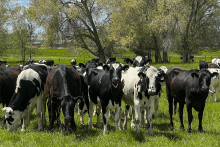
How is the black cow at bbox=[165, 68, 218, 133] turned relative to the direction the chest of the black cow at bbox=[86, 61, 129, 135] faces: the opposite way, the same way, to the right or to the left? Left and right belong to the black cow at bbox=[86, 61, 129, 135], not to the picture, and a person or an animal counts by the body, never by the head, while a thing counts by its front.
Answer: the same way

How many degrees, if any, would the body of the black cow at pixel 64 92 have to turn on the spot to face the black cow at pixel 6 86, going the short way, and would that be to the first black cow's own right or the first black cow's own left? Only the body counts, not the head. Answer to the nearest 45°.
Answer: approximately 135° to the first black cow's own right

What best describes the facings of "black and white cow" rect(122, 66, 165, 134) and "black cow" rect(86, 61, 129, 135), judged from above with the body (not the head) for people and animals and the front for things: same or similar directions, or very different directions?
same or similar directions

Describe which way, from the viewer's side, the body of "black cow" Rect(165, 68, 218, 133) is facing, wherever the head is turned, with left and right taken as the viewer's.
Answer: facing the viewer and to the right of the viewer

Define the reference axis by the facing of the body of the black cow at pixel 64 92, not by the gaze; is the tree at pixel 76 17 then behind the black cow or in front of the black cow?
behind

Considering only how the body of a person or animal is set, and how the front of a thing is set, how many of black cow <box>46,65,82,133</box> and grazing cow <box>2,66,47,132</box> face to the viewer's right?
0

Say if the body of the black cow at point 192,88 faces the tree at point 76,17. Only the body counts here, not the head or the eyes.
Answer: no

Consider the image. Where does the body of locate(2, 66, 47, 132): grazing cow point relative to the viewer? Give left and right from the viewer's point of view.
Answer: facing the viewer and to the left of the viewer

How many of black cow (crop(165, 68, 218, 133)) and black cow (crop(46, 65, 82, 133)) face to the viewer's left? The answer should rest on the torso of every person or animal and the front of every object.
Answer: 0

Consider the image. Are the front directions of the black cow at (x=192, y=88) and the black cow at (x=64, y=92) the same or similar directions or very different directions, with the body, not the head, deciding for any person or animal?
same or similar directions

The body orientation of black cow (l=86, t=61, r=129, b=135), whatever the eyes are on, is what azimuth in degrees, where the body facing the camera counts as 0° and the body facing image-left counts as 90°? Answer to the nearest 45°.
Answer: approximately 315°

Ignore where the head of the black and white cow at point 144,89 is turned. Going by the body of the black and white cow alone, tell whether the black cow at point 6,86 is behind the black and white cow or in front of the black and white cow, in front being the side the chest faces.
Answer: behind

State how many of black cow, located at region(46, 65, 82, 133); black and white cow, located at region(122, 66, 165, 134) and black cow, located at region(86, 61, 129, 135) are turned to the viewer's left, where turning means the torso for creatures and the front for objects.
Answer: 0

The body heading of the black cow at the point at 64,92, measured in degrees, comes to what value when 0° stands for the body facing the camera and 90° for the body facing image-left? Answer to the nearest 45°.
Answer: approximately 0°

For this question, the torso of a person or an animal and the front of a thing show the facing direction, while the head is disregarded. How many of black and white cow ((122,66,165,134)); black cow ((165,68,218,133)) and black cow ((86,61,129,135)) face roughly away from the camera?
0

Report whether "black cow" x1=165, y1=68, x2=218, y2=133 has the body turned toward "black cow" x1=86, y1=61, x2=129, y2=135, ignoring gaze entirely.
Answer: no

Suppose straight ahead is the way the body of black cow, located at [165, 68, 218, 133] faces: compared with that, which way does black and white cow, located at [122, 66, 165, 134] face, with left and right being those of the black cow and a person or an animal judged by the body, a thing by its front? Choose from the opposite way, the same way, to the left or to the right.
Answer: the same way
